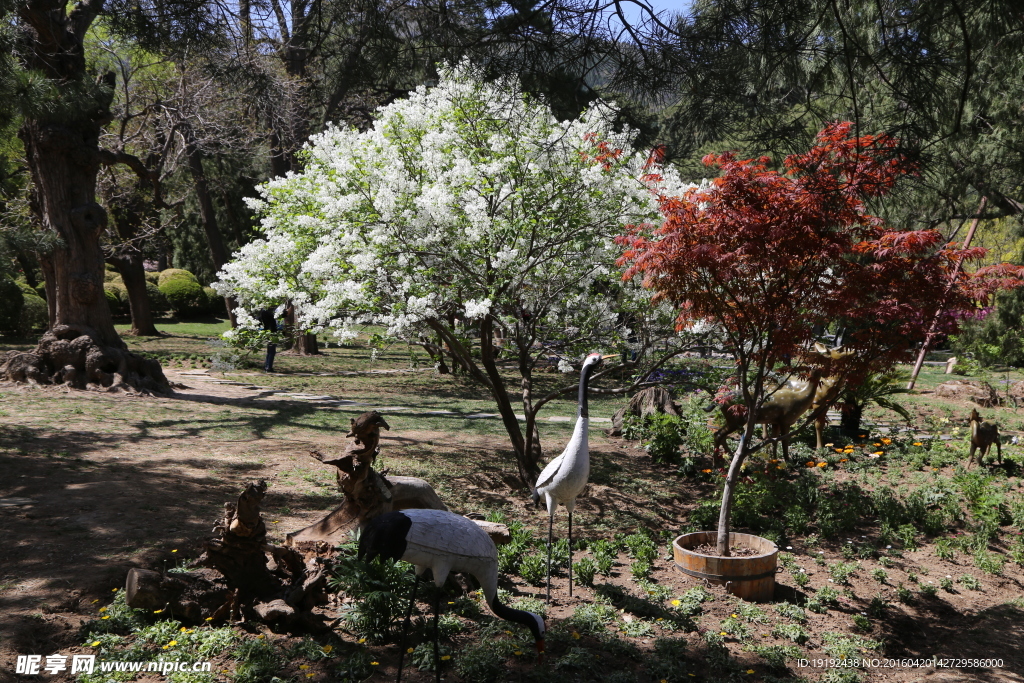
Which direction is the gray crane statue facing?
to the viewer's right

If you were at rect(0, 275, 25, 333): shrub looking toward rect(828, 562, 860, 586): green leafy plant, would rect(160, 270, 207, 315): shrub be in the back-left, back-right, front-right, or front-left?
back-left

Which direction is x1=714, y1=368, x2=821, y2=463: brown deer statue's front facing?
to the viewer's right

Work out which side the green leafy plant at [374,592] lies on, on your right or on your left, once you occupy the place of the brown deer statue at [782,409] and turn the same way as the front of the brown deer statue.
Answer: on your right

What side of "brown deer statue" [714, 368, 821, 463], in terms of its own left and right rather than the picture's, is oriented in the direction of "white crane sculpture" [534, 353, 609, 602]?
right

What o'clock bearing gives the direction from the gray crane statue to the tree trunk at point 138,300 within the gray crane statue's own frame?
The tree trunk is roughly at 8 o'clock from the gray crane statue.

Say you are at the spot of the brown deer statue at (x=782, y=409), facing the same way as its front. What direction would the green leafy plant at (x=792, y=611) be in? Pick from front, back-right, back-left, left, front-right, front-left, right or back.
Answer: right

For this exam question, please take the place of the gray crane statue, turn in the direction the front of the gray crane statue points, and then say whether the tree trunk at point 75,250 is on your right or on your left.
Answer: on your left

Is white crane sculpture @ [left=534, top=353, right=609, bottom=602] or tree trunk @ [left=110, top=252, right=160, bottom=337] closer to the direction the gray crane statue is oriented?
the white crane sculpture

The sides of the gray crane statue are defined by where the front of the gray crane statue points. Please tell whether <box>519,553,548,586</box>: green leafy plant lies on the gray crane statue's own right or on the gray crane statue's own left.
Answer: on the gray crane statue's own left

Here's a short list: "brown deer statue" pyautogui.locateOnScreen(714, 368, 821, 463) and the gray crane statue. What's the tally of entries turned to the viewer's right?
2

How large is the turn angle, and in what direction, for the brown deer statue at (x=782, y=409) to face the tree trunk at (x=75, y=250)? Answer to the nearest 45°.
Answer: approximately 180°
